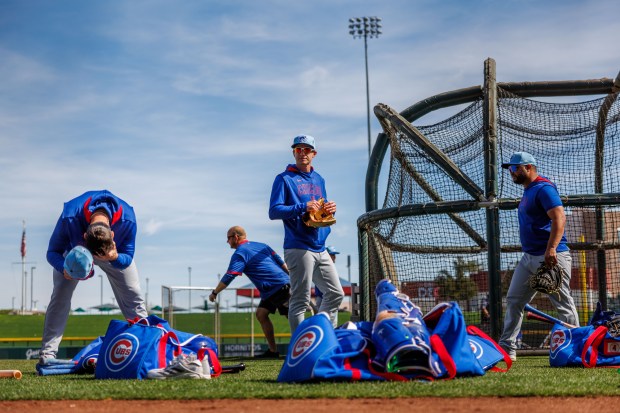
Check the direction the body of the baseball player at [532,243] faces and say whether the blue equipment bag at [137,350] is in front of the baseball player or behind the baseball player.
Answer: in front

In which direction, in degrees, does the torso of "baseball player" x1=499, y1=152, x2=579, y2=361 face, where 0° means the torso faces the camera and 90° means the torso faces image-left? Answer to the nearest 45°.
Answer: approximately 90°

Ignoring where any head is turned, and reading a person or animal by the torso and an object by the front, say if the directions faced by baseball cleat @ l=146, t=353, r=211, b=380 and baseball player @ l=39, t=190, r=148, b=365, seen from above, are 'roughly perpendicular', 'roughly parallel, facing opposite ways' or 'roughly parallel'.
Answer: roughly perpendicular

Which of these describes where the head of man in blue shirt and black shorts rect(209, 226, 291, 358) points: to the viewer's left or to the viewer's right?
to the viewer's left

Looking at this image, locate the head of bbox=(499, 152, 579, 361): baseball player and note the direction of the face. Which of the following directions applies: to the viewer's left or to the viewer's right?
to the viewer's left

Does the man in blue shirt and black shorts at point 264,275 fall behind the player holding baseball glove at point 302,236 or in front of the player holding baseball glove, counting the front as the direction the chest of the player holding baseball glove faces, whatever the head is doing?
behind

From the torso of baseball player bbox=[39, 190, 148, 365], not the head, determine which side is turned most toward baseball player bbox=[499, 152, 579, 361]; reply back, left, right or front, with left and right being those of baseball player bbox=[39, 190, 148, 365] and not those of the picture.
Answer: left

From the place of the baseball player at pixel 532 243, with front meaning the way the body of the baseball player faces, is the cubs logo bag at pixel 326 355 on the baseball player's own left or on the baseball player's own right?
on the baseball player's own left

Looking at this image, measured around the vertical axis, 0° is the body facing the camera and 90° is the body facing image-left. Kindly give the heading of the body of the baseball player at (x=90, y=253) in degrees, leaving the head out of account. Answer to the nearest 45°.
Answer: approximately 0°

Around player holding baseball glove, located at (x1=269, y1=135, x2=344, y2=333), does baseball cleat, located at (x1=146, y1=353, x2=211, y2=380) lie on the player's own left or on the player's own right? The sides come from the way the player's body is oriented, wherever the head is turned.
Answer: on the player's own right
